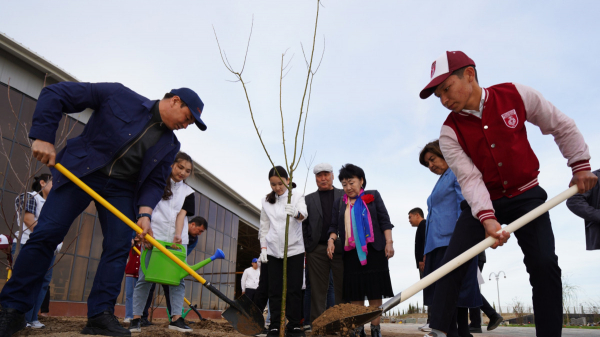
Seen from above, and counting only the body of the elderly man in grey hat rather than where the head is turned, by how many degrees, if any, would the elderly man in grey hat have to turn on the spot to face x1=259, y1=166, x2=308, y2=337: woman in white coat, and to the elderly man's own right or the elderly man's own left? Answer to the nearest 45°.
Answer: approximately 45° to the elderly man's own right

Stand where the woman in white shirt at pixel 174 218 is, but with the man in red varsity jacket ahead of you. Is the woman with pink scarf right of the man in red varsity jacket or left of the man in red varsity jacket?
left

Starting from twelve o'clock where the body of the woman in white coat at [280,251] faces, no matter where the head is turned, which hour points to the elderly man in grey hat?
The elderly man in grey hat is roughly at 7 o'clock from the woman in white coat.

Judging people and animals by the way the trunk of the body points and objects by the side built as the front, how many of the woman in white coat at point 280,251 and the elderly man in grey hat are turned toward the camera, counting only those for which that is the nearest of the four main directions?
2

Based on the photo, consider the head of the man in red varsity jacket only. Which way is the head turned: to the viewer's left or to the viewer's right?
to the viewer's left

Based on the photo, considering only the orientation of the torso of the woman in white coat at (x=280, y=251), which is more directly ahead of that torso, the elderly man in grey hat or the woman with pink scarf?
the woman with pink scarf

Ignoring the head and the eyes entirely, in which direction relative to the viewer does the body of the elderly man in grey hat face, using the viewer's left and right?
facing the viewer

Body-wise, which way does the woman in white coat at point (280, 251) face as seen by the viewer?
toward the camera

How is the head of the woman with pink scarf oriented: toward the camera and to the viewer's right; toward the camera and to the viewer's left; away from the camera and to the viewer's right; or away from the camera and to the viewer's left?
toward the camera and to the viewer's left

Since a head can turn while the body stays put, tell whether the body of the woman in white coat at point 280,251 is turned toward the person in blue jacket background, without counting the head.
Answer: no

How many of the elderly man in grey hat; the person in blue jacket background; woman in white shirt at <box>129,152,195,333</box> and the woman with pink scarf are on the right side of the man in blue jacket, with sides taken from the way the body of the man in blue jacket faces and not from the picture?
0

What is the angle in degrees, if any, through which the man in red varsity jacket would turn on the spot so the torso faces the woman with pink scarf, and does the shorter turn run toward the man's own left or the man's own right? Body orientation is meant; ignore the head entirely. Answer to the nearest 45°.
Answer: approximately 90° to the man's own right

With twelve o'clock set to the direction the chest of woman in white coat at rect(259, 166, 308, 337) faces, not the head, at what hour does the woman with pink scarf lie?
The woman with pink scarf is roughly at 9 o'clock from the woman in white coat.

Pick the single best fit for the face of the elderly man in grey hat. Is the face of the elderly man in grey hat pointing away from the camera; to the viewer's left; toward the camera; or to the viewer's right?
toward the camera

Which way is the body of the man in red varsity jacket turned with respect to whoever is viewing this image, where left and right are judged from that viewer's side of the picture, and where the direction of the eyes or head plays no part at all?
facing the viewer and to the left of the viewer

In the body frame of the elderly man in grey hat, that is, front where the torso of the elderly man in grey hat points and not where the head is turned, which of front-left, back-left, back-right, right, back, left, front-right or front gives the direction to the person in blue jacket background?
front-left

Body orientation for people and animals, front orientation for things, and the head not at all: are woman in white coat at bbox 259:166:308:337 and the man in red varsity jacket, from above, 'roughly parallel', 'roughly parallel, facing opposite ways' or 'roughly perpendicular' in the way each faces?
roughly perpendicular

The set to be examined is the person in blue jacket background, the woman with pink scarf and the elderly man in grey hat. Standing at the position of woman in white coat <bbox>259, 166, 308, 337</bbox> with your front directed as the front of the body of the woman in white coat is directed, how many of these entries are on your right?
0

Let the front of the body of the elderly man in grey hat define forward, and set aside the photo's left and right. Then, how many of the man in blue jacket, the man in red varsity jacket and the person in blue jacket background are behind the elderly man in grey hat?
0

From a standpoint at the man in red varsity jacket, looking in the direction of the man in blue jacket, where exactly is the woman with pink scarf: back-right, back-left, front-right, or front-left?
front-right
